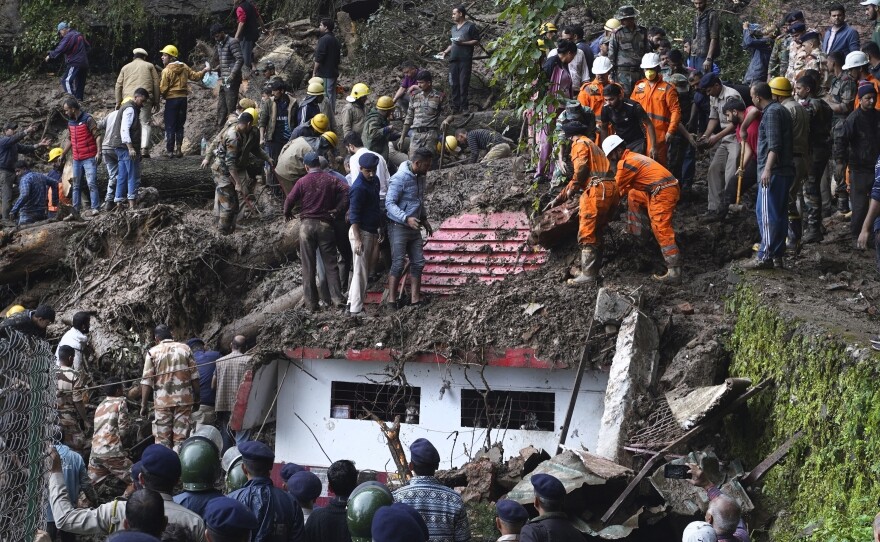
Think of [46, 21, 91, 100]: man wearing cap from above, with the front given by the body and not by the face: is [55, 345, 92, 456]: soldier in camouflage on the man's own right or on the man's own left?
on the man's own left

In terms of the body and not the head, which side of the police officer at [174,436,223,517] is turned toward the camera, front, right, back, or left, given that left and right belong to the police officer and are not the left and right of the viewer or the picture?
back

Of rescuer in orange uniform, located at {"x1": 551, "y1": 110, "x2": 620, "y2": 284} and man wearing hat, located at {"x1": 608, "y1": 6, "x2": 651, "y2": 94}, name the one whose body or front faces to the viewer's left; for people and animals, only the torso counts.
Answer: the rescuer in orange uniform

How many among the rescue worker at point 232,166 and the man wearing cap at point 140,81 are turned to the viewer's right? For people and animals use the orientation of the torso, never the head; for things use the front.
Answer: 1

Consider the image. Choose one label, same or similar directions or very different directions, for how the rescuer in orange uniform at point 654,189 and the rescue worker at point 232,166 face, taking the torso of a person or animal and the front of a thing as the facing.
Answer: very different directions

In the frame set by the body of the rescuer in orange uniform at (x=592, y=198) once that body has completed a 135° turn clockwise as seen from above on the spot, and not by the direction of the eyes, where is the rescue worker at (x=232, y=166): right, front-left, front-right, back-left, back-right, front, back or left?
left

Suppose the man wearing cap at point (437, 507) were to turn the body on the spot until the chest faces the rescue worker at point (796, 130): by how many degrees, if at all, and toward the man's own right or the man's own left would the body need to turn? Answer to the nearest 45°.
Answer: approximately 45° to the man's own right

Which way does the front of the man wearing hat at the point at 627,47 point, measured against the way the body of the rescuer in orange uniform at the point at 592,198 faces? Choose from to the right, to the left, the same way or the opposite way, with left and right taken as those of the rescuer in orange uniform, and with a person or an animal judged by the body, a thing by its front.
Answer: to the left

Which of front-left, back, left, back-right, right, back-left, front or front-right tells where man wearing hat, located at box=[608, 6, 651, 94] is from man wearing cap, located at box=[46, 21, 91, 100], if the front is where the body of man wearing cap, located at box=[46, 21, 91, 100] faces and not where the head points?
back

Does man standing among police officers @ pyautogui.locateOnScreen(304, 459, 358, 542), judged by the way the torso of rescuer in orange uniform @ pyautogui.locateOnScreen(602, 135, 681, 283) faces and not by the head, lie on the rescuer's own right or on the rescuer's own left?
on the rescuer's own left

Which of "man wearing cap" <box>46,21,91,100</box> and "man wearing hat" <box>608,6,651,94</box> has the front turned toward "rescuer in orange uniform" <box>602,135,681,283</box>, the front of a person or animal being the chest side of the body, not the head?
"man wearing hat" <box>608,6,651,94</box>

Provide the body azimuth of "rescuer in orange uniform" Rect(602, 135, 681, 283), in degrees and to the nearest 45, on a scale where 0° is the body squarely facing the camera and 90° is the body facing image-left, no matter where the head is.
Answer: approximately 90°

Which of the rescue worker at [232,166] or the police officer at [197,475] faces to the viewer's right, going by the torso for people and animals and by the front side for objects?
the rescue worker

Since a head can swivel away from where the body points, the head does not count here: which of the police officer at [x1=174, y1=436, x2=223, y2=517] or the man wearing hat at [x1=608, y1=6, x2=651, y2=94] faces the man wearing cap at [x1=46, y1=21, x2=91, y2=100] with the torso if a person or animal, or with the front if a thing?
the police officer

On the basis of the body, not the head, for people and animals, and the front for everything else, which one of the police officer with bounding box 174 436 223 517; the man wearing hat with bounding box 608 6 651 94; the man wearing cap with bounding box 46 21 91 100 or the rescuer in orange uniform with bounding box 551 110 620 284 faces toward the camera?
the man wearing hat with bounding box 608 6 651 94

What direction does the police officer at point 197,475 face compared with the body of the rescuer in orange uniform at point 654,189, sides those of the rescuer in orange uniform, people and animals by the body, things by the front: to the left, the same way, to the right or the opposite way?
to the right

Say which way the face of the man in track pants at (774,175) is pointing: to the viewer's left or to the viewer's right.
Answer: to the viewer's left
